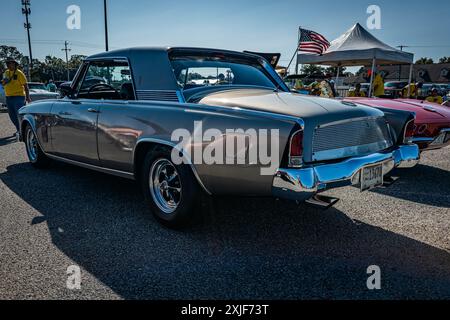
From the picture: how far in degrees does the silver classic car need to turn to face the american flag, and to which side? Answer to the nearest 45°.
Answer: approximately 45° to its right

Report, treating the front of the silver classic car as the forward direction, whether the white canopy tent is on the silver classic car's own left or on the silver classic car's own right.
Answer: on the silver classic car's own right

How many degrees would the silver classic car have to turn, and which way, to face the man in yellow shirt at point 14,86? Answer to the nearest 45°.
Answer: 0° — it already faces them

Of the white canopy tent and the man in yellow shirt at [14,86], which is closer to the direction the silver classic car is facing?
the man in yellow shirt

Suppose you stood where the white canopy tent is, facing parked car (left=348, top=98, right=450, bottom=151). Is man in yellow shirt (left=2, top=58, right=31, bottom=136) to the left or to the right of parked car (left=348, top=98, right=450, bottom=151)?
right

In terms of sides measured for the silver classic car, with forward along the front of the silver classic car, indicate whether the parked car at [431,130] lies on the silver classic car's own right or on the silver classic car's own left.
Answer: on the silver classic car's own right

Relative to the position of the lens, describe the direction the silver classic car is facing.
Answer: facing away from the viewer and to the left of the viewer
